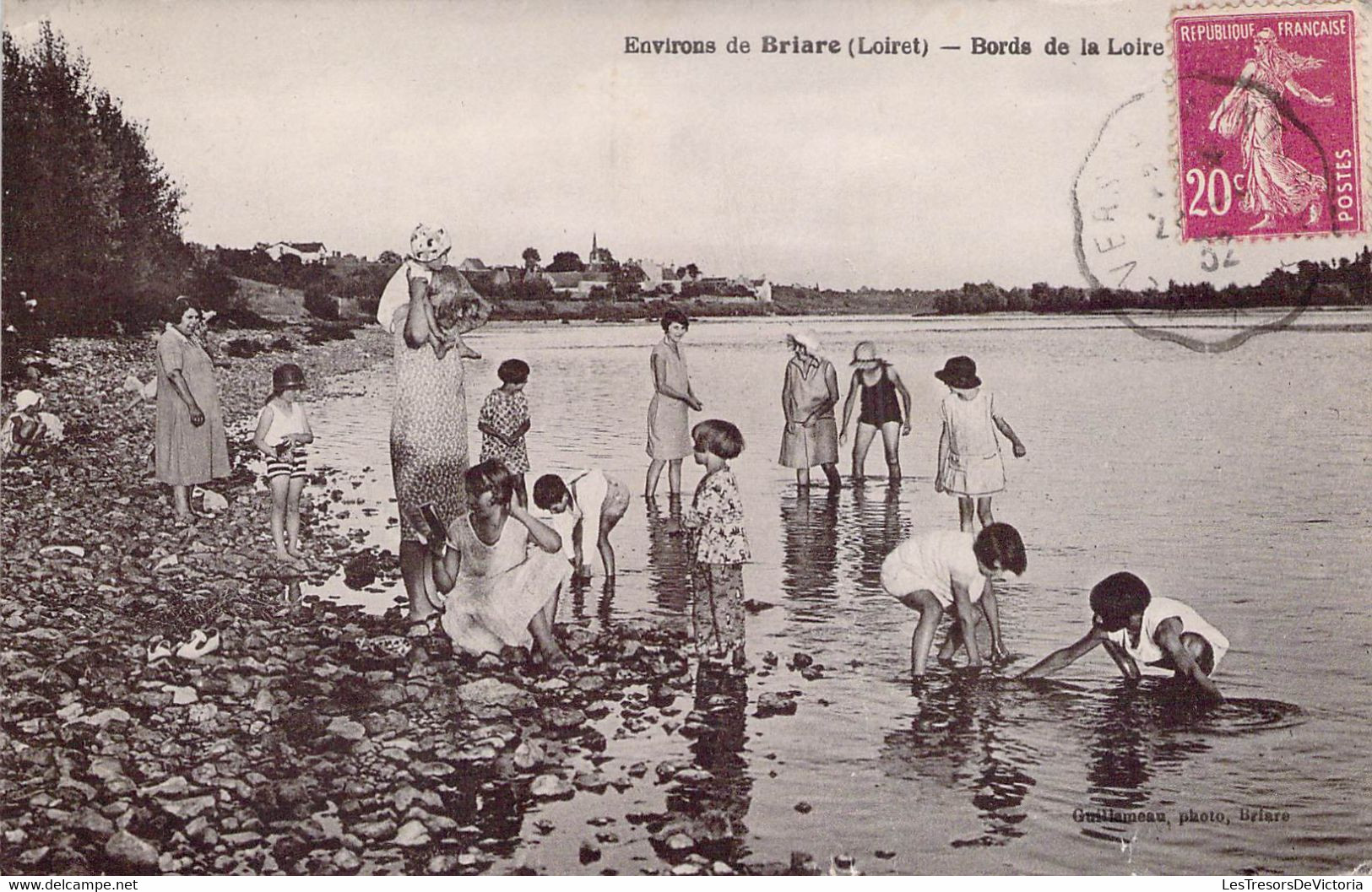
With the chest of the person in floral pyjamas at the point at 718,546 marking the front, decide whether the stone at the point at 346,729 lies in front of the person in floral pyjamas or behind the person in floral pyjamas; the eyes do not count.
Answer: in front

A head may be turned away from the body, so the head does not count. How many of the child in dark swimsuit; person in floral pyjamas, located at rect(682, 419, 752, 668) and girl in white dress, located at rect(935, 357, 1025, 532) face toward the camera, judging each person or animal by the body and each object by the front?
2

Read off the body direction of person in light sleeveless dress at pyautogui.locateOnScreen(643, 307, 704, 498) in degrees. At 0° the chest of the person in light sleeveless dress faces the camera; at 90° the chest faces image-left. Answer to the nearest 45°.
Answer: approximately 315°

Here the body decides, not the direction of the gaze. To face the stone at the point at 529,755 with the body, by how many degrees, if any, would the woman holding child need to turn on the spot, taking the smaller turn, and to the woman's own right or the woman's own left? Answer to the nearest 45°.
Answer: approximately 45° to the woman's own right
